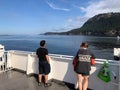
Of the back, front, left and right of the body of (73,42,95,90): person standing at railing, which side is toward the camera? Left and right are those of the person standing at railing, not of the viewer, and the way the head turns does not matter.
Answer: back

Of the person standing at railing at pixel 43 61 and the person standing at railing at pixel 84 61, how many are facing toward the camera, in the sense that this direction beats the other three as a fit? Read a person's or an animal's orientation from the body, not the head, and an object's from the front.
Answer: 0

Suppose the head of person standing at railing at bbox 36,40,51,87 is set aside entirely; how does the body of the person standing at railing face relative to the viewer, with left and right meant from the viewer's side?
facing away from the viewer and to the right of the viewer

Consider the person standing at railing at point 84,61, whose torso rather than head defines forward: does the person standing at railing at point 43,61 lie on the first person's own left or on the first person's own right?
on the first person's own left

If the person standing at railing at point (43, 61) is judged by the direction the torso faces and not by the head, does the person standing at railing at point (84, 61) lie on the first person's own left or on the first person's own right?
on the first person's own right
